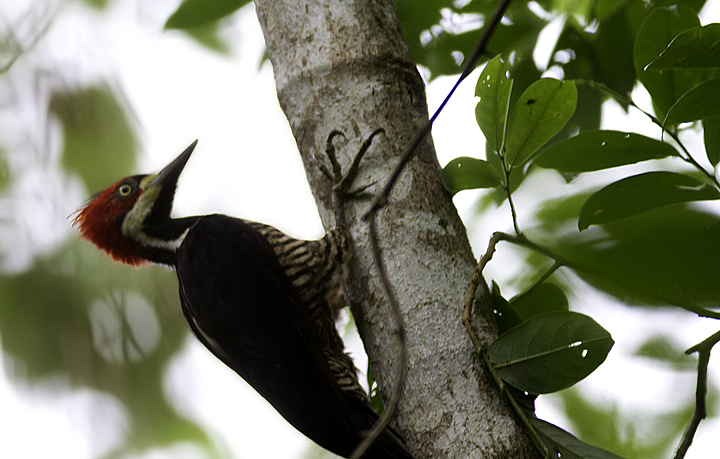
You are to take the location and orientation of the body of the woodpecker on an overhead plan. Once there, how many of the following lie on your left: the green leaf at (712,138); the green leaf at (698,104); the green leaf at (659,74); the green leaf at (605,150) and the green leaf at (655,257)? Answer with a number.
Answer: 0

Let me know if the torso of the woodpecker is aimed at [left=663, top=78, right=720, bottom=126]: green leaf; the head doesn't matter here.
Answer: no

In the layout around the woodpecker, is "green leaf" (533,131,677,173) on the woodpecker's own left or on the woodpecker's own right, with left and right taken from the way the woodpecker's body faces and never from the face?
on the woodpecker's own right

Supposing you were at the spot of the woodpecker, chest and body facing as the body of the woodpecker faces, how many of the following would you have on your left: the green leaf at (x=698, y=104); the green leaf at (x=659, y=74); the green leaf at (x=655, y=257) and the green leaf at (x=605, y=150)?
0

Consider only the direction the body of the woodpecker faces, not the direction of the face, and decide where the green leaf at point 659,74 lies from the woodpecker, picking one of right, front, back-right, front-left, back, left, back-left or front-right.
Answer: front-right

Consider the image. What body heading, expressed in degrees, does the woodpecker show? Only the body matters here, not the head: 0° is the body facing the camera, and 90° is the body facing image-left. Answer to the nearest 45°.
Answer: approximately 270°

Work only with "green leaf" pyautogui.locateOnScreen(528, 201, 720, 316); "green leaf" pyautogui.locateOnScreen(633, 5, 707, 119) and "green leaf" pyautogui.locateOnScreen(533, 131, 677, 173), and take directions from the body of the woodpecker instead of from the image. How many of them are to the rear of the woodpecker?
0
